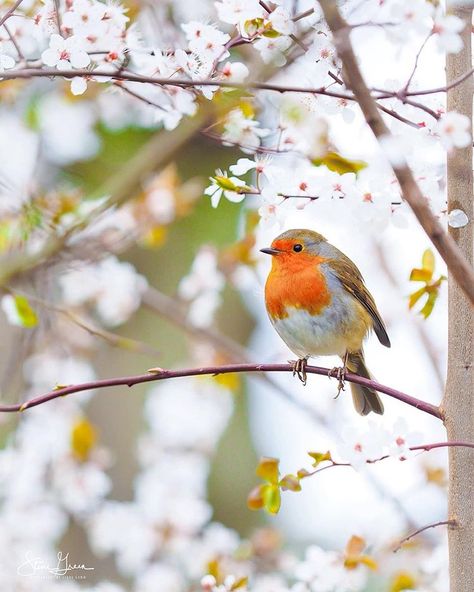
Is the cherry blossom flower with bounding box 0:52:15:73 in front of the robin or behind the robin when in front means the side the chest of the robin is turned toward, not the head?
in front

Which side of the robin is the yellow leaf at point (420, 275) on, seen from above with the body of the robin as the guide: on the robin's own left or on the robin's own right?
on the robin's own left

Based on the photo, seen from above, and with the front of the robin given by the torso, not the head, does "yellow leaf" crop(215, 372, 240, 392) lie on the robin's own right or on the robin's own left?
on the robin's own right

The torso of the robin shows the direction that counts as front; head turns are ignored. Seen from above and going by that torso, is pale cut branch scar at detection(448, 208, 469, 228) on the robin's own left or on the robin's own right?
on the robin's own left

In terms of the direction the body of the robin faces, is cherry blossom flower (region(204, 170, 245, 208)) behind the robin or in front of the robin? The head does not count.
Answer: in front

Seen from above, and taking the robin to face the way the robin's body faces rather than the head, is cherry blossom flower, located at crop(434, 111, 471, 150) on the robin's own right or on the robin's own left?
on the robin's own left

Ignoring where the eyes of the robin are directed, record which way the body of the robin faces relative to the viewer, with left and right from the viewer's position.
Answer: facing the viewer and to the left of the viewer
